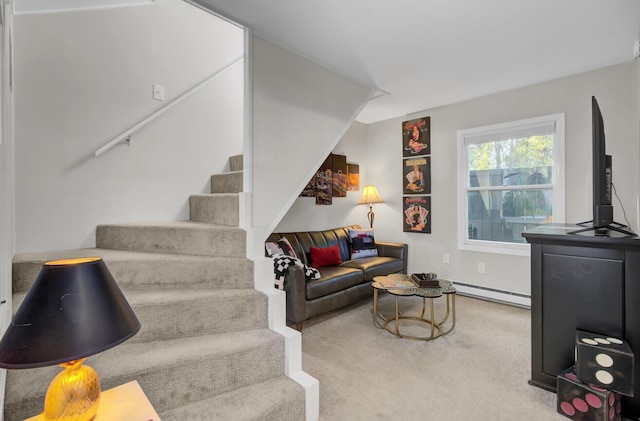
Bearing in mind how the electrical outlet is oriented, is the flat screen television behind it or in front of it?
in front

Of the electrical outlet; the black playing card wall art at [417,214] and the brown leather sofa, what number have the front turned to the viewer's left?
0

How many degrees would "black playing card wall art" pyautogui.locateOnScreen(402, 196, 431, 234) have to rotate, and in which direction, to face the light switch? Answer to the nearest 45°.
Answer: approximately 45° to its right

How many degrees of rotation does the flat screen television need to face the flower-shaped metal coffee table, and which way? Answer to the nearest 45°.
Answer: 0° — it already faces it

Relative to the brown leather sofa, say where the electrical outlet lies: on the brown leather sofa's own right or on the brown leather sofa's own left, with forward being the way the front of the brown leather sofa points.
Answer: on the brown leather sofa's own left

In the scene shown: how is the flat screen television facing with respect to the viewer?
to the viewer's left

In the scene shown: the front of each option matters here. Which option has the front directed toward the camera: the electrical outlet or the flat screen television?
the electrical outlet

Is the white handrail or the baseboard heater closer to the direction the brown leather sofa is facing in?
the baseboard heater

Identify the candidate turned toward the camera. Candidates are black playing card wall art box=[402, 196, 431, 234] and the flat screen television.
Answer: the black playing card wall art

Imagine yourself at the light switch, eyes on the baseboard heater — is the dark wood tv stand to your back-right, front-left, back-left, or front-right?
front-right

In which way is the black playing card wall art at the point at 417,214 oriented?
toward the camera

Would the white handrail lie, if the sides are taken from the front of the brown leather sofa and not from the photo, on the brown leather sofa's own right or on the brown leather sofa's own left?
on the brown leather sofa's own right

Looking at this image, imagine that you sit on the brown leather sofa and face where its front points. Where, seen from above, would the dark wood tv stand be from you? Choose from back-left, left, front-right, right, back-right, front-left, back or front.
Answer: front
